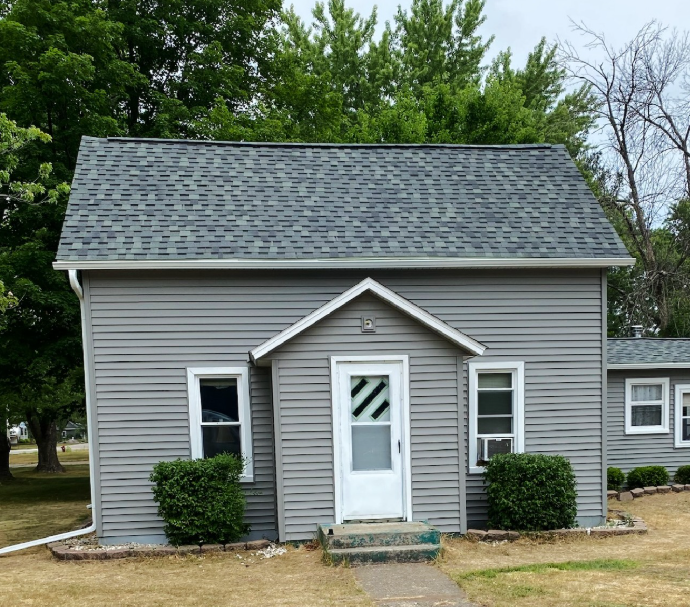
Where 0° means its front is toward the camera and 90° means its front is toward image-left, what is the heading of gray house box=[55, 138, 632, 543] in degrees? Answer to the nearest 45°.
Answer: approximately 0°

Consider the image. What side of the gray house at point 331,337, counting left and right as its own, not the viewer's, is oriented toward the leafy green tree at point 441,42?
back

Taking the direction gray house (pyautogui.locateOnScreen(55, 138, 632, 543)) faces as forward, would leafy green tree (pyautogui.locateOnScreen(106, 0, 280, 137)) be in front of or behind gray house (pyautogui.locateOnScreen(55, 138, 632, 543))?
behind

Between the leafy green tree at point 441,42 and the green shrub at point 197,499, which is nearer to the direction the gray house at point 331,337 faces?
the green shrub

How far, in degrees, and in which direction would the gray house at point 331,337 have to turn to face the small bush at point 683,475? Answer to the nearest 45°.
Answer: approximately 135° to its left

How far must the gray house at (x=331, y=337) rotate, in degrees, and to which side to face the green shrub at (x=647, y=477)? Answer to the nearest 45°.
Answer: approximately 135° to its left

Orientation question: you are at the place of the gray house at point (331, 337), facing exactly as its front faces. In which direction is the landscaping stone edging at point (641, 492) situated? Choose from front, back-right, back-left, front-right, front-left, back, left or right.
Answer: back-left
